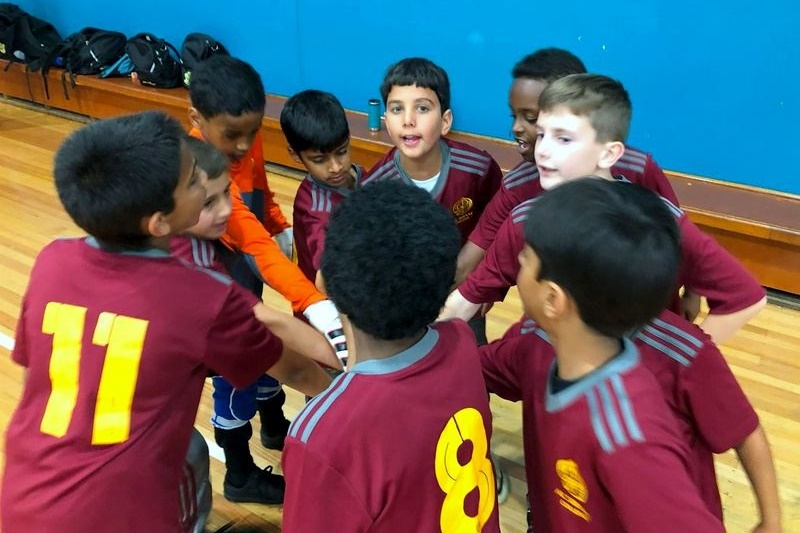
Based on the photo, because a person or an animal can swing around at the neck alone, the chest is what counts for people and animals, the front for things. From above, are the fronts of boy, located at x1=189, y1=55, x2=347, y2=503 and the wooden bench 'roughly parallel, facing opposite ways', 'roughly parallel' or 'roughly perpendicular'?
roughly perpendicular

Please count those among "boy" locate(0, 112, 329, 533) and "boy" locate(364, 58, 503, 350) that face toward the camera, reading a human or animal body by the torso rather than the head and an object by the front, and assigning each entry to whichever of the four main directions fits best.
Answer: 1

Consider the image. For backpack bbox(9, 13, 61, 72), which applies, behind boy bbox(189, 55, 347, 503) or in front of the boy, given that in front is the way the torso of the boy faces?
behind

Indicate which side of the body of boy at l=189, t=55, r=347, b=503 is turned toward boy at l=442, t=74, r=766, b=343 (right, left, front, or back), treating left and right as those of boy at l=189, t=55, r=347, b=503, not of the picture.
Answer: front

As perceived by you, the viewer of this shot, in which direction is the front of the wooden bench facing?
facing the viewer and to the left of the viewer

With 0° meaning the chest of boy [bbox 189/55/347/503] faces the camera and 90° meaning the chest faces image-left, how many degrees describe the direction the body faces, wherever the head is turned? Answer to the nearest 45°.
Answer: approximately 315°

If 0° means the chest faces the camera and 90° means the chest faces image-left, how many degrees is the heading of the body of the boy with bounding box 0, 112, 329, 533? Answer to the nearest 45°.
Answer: approximately 225°

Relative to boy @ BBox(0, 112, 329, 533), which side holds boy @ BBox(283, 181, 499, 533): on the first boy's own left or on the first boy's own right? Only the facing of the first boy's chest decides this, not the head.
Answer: on the first boy's own right

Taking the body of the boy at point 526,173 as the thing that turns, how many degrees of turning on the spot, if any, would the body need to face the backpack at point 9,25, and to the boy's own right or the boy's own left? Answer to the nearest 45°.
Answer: approximately 90° to the boy's own right

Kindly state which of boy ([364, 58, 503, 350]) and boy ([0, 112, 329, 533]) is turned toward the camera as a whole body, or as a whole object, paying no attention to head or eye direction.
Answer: boy ([364, 58, 503, 350])

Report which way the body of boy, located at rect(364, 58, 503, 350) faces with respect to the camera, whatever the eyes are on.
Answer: toward the camera

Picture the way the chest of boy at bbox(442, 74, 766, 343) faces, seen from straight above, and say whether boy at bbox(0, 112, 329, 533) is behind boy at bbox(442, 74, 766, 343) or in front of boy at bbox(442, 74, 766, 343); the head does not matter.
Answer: in front
